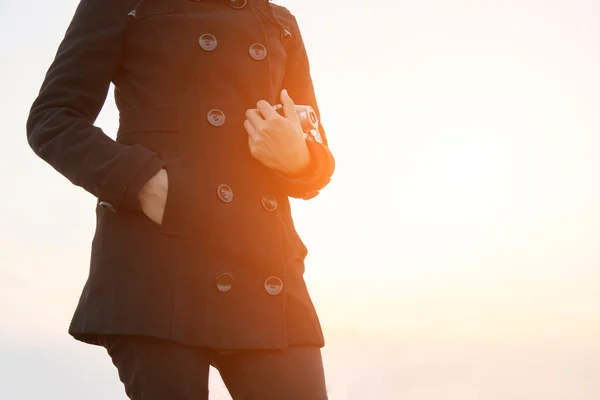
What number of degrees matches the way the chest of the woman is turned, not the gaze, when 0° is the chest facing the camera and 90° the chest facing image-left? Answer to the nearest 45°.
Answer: approximately 315°
